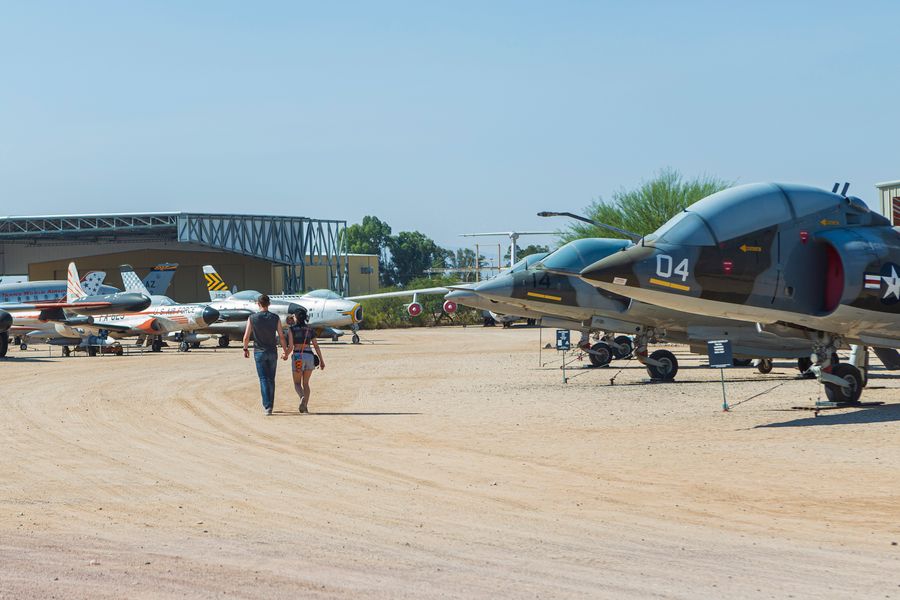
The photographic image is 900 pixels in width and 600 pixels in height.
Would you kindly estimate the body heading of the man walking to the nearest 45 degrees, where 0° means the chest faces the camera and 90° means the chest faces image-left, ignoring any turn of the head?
approximately 180°

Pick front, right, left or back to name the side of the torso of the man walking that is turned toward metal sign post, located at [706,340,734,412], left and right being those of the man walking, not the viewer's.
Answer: right

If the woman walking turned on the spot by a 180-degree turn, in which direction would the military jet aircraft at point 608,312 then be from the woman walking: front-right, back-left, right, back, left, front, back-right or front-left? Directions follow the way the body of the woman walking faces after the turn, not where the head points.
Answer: back-left

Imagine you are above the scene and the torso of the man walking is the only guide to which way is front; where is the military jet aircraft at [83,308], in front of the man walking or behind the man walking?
in front

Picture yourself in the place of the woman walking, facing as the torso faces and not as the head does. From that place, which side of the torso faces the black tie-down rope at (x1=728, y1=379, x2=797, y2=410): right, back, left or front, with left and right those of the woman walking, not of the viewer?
right

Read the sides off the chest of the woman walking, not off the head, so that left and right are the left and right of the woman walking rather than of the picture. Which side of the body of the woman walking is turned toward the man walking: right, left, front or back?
left

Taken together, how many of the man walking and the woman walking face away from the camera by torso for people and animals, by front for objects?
2

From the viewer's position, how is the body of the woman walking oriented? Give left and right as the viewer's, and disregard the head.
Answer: facing away from the viewer

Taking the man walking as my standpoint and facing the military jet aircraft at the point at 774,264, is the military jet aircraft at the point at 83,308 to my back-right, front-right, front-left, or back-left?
back-left
